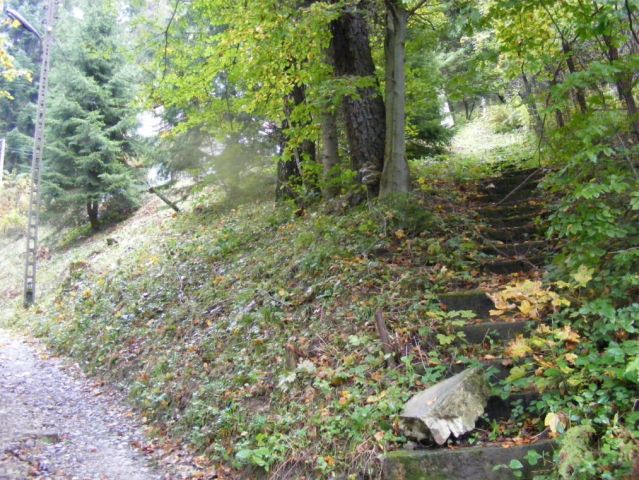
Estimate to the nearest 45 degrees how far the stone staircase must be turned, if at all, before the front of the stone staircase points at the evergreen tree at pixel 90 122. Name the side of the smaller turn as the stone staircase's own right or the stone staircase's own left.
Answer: approximately 135° to the stone staircase's own right

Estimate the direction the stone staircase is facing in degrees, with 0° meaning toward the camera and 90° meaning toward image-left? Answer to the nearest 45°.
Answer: approximately 0°

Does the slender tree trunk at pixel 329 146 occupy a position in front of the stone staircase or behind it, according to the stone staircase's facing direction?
behind

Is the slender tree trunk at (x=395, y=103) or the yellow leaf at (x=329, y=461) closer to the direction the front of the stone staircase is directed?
the yellow leaf

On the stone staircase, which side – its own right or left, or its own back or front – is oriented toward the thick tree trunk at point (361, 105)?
back

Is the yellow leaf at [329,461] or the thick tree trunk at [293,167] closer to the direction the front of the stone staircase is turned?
the yellow leaf
